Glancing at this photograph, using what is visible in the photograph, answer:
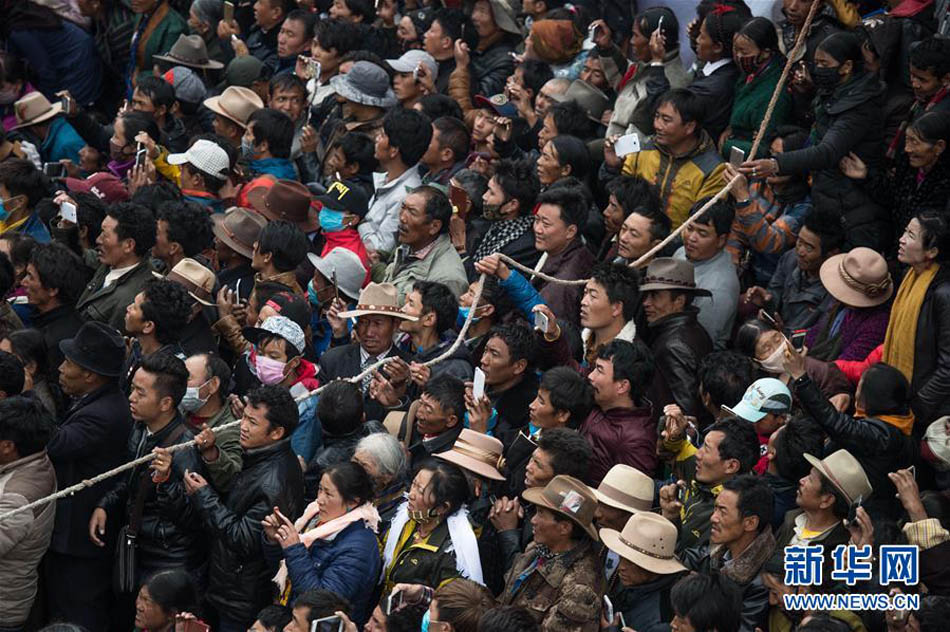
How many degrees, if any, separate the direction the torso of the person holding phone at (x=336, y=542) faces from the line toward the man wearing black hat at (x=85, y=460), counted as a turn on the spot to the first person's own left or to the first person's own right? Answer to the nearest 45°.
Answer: approximately 45° to the first person's own right

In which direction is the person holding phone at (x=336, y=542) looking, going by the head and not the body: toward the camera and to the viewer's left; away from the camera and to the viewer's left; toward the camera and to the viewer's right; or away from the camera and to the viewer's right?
toward the camera and to the viewer's left

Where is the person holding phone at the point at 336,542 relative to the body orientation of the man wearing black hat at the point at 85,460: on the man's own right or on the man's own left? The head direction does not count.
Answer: on the man's own left

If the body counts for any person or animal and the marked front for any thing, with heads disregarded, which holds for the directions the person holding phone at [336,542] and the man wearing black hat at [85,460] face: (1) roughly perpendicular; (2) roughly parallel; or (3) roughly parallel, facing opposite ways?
roughly parallel

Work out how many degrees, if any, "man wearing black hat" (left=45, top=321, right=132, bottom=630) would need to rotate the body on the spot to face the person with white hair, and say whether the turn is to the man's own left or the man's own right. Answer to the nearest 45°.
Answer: approximately 135° to the man's own left
